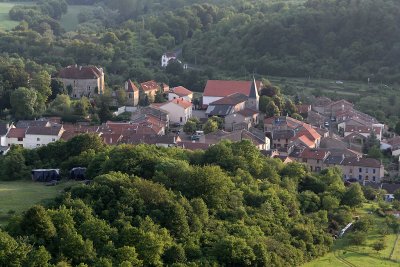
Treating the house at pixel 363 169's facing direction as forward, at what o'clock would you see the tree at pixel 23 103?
The tree is roughly at 3 o'clock from the house.

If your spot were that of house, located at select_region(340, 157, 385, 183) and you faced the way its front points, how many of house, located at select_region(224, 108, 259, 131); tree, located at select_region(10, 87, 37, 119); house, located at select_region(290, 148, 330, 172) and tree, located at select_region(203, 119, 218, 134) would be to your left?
0

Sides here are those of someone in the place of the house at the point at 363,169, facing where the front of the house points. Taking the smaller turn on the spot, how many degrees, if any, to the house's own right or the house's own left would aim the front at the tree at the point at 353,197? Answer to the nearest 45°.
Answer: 0° — it already faces it

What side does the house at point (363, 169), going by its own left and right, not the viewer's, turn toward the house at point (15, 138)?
right

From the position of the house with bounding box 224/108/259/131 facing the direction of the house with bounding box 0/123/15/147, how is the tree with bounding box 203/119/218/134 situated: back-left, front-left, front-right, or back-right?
front-left

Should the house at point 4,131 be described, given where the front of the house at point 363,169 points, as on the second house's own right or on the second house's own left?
on the second house's own right

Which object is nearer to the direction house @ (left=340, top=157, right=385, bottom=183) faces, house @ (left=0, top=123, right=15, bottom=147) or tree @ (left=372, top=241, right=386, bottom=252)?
the tree

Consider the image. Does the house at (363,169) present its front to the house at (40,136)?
no

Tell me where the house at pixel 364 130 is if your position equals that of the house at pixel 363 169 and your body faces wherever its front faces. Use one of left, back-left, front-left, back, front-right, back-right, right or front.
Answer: back

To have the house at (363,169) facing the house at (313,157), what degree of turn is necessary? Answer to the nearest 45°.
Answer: approximately 90° to its right

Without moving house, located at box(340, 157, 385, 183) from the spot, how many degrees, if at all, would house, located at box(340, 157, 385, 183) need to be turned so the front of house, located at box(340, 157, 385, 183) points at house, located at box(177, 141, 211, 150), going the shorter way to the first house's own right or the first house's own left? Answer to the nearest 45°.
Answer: approximately 90° to the first house's own right

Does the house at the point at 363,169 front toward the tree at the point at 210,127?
no

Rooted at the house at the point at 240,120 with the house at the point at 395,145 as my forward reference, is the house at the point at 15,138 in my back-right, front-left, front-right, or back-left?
back-right

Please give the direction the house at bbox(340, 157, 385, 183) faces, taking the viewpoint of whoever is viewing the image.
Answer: facing the viewer

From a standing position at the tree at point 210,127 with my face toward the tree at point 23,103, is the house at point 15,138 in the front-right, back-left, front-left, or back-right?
front-left

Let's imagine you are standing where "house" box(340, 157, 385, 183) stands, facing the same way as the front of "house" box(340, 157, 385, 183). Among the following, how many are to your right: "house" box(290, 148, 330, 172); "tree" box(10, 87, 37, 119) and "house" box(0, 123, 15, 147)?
3

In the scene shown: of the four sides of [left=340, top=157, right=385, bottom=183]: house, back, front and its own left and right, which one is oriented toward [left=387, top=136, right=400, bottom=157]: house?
back
